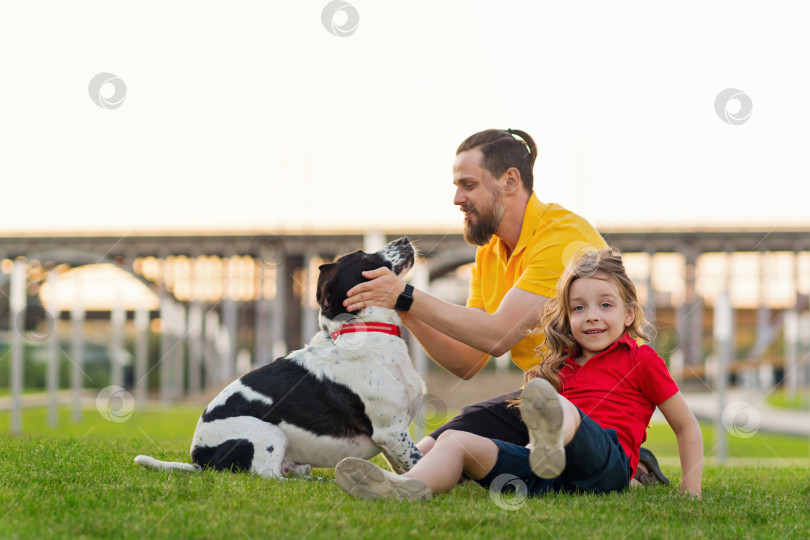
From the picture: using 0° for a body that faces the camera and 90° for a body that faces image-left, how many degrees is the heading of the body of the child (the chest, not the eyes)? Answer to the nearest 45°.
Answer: approximately 45°

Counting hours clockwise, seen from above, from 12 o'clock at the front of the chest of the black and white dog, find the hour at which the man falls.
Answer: The man is roughly at 11 o'clock from the black and white dog.

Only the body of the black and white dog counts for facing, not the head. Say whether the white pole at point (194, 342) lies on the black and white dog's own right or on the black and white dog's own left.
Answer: on the black and white dog's own left

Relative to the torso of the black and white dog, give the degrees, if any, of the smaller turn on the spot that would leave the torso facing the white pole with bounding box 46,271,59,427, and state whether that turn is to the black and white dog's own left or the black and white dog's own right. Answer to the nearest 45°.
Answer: approximately 90° to the black and white dog's own left

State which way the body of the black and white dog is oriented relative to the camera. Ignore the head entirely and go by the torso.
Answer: to the viewer's right

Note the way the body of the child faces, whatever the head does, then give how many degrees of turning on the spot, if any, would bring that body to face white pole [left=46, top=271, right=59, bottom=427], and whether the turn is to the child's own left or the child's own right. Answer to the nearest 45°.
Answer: approximately 90° to the child's own right

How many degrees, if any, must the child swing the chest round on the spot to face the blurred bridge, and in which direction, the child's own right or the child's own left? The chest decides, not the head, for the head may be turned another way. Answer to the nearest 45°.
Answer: approximately 135° to the child's own right

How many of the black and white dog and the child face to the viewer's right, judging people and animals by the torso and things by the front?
1

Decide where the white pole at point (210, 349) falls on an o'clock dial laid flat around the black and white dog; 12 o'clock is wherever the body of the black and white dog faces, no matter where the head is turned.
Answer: The white pole is roughly at 9 o'clock from the black and white dog.

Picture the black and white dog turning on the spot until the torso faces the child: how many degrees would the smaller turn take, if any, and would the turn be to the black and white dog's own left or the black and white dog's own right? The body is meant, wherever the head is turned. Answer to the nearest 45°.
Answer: approximately 45° to the black and white dog's own right

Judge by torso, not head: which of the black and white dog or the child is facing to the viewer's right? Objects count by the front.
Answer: the black and white dog

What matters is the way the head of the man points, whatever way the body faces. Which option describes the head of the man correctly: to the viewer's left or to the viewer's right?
to the viewer's left
